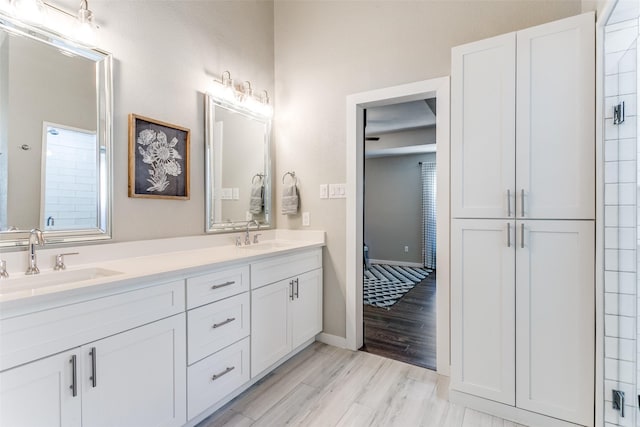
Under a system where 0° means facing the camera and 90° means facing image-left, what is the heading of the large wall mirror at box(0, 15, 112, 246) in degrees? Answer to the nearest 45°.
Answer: approximately 315°

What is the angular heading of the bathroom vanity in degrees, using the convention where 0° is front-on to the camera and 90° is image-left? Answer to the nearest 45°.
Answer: approximately 315°

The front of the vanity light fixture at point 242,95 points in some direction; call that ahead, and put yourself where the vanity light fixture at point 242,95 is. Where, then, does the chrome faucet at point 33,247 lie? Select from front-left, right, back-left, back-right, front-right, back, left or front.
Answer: right

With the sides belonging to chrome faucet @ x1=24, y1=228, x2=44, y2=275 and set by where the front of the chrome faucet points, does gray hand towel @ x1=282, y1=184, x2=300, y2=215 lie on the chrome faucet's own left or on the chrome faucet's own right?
on the chrome faucet's own left

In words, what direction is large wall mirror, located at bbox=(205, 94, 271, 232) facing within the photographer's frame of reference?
facing the viewer and to the right of the viewer

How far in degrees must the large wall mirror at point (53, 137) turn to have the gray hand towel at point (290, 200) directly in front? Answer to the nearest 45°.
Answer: approximately 45° to its left

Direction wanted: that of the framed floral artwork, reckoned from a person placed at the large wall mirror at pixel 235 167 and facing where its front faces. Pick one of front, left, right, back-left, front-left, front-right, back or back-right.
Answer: right

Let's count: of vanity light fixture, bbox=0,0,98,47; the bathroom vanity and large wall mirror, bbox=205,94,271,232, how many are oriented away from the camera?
0

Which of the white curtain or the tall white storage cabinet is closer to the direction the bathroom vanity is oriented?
the tall white storage cabinet
